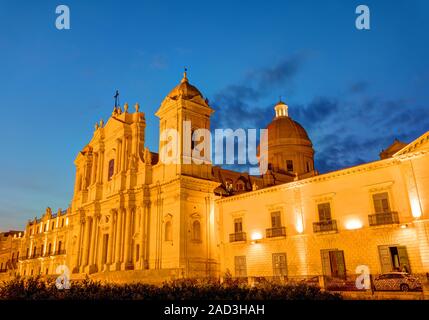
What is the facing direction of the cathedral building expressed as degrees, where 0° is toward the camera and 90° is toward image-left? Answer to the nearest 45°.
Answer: approximately 45°
